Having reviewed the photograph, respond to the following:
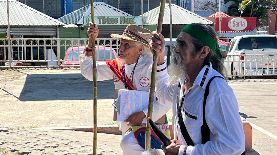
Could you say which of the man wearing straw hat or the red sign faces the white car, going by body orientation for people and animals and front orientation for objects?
the red sign

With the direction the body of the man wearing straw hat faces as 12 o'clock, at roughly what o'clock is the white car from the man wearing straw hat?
The white car is roughly at 5 o'clock from the man wearing straw hat.

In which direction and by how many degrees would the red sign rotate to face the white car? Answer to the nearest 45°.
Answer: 0° — it already faces it

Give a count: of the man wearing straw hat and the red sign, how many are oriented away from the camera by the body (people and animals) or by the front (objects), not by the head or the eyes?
0

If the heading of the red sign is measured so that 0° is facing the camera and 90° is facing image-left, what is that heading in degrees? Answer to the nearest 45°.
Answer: approximately 0°

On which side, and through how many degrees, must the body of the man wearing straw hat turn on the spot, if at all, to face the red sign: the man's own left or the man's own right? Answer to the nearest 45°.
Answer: approximately 135° to the man's own right

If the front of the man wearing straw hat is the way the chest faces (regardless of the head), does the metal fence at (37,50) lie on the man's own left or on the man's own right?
on the man's own right

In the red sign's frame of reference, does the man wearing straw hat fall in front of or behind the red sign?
in front
